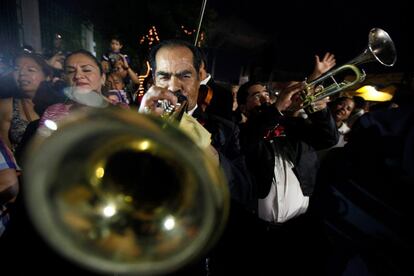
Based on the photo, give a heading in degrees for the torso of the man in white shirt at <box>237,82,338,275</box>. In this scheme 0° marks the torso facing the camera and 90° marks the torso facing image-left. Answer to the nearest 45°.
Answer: approximately 315°
